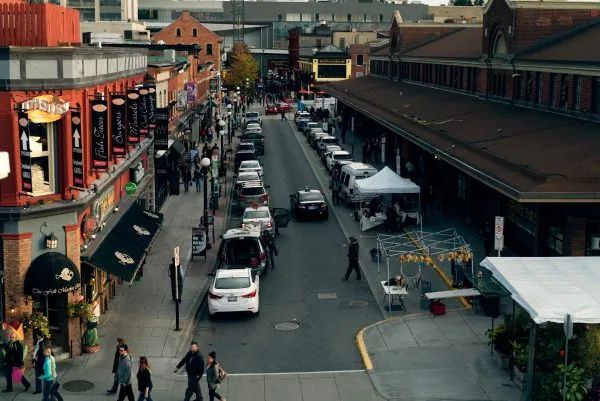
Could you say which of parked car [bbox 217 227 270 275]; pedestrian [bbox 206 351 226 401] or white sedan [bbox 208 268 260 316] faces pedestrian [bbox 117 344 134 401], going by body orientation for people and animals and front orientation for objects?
pedestrian [bbox 206 351 226 401]

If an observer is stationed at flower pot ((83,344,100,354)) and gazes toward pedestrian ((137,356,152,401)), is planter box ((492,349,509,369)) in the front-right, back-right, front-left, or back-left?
front-left

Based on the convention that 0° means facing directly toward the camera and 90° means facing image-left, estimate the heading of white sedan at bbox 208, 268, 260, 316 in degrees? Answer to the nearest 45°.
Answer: approximately 180°

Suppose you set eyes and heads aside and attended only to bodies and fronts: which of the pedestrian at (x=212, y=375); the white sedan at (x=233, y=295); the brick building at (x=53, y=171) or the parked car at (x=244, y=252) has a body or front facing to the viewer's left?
the pedestrian

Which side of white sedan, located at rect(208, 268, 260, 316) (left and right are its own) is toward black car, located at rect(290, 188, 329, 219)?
front

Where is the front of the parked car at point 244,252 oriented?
away from the camera

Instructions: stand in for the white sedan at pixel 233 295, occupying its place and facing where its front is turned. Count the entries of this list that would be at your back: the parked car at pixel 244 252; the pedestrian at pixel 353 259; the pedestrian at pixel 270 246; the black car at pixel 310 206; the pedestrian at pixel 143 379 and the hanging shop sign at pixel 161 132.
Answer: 1

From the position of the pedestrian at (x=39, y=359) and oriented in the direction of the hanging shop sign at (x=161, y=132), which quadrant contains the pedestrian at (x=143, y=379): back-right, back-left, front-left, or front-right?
back-right

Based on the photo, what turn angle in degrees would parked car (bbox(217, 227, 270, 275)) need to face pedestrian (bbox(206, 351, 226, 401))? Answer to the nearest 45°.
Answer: approximately 180°

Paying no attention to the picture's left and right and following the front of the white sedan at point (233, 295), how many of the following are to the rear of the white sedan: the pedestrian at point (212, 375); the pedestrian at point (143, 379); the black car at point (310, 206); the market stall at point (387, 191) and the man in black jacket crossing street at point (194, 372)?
3

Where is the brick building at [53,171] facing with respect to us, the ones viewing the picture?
facing the viewer and to the right of the viewer

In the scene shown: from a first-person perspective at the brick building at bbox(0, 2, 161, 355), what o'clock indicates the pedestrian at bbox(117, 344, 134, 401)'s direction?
The pedestrian is roughly at 1 o'clock from the brick building.

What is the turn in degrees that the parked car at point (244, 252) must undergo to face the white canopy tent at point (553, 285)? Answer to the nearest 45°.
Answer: approximately 135° to its right

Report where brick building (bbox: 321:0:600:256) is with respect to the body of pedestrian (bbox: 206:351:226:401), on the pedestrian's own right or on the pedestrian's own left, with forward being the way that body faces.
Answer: on the pedestrian's own right

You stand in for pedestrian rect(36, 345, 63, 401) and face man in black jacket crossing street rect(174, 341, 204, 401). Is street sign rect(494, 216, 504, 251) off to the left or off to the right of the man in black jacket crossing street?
left

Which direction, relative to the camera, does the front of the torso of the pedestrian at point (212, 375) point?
to the viewer's left
